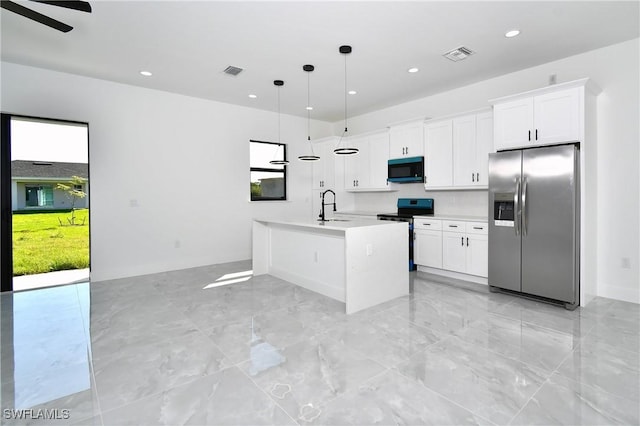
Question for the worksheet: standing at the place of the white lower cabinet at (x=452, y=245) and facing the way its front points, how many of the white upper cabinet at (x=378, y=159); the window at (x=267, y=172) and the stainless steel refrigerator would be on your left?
1

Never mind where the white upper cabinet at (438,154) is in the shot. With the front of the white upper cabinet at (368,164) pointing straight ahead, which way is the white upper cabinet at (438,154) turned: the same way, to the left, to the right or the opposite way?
the same way

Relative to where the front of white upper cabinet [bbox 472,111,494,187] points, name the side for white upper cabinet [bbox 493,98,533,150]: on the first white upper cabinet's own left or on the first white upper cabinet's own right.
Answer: on the first white upper cabinet's own left

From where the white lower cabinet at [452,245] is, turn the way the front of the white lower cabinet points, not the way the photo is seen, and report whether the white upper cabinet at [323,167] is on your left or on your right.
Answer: on your right

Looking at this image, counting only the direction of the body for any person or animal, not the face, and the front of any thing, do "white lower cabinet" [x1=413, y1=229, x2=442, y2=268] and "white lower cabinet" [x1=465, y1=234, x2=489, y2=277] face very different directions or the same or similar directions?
same or similar directions

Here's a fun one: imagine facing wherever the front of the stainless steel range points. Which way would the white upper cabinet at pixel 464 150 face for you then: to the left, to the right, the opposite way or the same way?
the same way

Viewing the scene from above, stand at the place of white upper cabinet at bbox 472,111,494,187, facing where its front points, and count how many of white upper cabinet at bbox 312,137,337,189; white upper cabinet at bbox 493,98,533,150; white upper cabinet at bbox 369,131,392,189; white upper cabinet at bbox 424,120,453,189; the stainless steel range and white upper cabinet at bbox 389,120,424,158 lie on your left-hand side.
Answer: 1

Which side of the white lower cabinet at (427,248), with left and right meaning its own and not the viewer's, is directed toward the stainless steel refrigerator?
left

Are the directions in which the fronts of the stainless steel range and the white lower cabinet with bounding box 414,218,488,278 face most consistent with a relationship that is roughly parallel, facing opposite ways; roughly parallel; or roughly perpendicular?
roughly parallel

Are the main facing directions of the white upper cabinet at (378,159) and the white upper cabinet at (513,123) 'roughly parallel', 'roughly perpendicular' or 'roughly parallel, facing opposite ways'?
roughly parallel

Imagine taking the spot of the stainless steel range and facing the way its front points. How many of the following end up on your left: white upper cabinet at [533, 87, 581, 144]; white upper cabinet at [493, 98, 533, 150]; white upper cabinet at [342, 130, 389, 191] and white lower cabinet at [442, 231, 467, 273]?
3

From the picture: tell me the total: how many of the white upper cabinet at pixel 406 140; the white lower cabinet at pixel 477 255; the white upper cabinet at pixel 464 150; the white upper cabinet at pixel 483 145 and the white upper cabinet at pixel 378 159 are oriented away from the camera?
0

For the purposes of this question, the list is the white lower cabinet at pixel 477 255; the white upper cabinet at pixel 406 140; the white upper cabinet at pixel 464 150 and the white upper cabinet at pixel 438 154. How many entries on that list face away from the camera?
0

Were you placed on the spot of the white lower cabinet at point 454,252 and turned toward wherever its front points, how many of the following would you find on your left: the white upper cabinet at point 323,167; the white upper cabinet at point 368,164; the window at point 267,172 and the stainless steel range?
0

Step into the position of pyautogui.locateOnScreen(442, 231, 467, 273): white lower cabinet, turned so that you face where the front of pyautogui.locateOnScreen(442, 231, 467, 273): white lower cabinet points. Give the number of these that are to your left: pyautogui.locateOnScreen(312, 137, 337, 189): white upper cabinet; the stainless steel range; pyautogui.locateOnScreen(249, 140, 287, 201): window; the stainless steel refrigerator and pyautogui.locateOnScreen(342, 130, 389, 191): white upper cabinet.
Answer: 1
